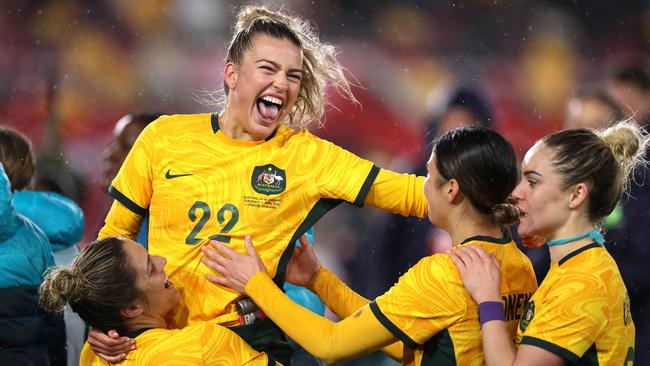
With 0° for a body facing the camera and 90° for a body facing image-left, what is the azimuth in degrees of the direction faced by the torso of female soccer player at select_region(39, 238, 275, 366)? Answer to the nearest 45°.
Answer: approximately 270°

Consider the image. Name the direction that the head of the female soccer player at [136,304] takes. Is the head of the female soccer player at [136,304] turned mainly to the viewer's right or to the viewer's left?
to the viewer's right

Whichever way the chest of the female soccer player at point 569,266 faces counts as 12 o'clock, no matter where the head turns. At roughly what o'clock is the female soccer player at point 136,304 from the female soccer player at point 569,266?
the female soccer player at point 136,304 is roughly at 12 o'clock from the female soccer player at point 569,266.

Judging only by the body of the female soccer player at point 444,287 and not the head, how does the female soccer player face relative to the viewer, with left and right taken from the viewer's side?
facing away from the viewer and to the left of the viewer

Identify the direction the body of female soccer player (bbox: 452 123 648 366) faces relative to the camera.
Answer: to the viewer's left

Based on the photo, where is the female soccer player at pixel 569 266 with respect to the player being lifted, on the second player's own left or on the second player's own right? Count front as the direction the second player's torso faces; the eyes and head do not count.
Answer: on the second player's own left

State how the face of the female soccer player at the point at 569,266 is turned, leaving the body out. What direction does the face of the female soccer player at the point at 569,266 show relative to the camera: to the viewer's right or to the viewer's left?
to the viewer's left

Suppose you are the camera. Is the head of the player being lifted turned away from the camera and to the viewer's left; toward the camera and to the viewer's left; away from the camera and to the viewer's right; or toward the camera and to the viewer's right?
toward the camera and to the viewer's right
